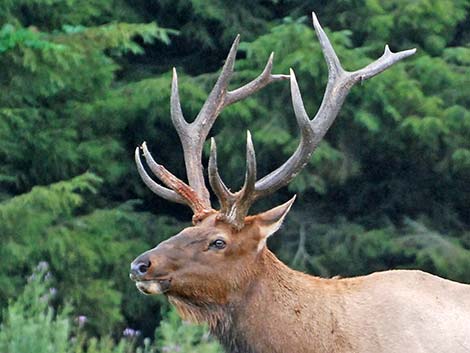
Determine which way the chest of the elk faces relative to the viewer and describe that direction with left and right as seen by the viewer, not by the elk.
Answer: facing to the left of the viewer
